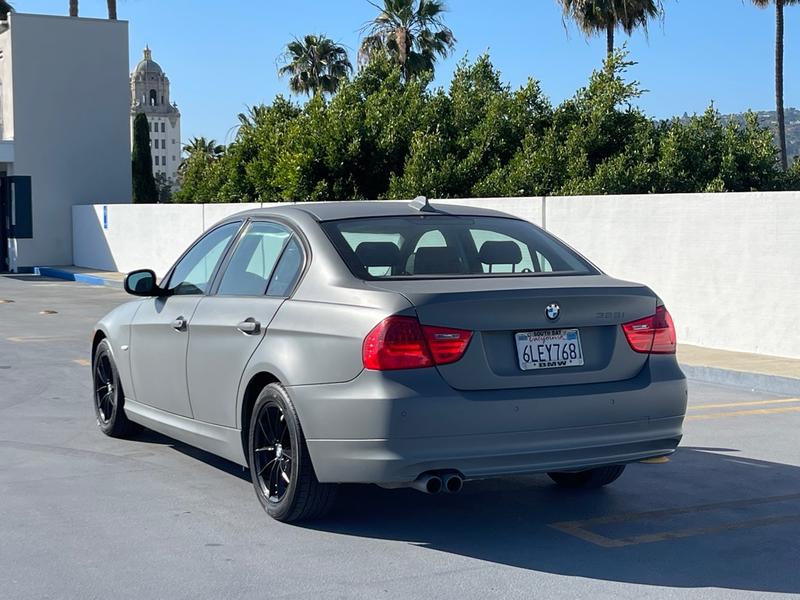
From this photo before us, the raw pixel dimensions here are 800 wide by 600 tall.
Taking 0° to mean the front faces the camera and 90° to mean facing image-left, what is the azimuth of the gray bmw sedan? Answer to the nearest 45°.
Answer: approximately 135°

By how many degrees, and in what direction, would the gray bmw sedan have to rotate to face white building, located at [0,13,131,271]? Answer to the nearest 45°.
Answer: approximately 45° to its right

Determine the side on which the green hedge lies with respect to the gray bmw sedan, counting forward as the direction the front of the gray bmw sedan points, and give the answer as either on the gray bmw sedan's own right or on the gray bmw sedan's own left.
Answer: on the gray bmw sedan's own right

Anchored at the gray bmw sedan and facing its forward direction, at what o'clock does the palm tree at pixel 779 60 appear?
The palm tree is roughly at 2 o'clock from the gray bmw sedan.

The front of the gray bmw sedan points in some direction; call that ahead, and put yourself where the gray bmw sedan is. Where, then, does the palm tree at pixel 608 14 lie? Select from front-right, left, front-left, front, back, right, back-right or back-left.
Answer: front-right

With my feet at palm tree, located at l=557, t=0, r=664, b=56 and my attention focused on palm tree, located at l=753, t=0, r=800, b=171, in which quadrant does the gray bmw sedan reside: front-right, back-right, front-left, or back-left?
back-right

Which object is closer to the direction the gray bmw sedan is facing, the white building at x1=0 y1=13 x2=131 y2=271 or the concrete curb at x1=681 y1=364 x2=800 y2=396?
the white building
